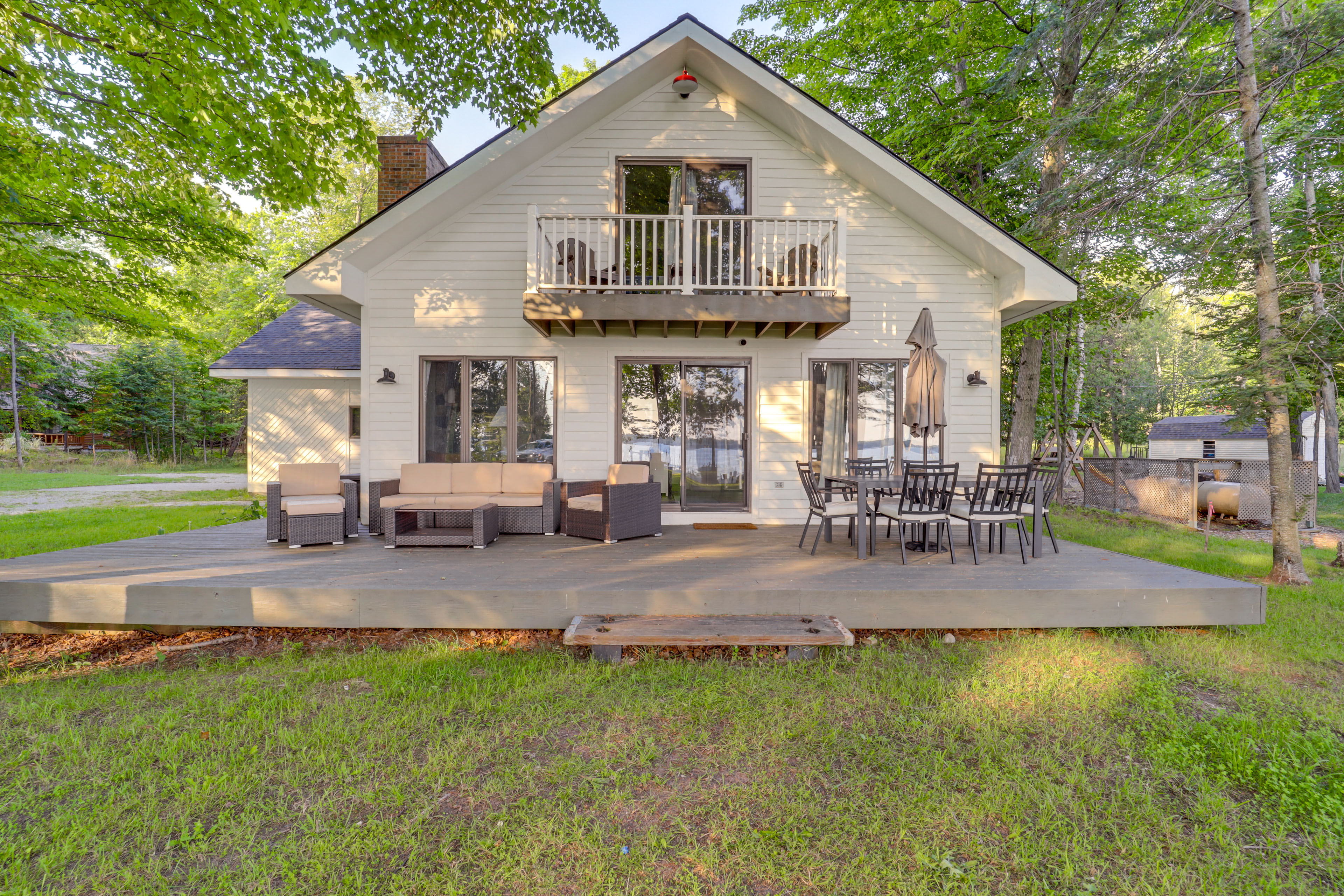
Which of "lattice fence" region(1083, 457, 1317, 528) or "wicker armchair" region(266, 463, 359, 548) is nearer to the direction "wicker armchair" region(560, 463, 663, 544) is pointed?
the wicker armchair

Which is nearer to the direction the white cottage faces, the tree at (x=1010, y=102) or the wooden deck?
the wooden deck

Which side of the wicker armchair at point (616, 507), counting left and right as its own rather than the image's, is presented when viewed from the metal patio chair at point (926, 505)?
left

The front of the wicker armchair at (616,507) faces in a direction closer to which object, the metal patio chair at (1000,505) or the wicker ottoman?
the wicker ottoman

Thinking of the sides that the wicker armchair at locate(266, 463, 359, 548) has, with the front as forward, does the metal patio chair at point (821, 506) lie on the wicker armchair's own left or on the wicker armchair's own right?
on the wicker armchair's own left

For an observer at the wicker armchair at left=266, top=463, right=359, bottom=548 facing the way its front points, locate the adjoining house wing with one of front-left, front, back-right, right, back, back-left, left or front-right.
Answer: back

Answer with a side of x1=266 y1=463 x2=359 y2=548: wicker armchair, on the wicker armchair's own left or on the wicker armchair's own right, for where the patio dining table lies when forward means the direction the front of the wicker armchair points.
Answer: on the wicker armchair's own left

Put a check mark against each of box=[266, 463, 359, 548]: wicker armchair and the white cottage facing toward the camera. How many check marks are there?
2

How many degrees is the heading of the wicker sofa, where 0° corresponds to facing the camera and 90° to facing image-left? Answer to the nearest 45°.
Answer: approximately 0°

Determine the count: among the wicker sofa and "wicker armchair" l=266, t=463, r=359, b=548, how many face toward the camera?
2
